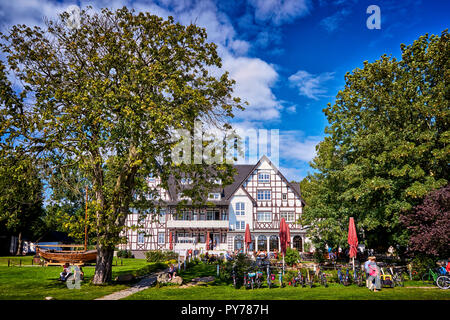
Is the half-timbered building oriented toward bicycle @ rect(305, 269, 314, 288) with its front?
yes

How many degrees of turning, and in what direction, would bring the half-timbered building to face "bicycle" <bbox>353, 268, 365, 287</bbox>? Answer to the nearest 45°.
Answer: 0° — it already faces it

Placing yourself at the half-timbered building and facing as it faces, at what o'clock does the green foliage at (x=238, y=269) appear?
The green foliage is roughly at 12 o'clock from the half-timbered building.

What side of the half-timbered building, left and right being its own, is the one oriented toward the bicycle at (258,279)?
front

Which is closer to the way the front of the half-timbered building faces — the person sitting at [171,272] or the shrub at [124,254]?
the person sitting

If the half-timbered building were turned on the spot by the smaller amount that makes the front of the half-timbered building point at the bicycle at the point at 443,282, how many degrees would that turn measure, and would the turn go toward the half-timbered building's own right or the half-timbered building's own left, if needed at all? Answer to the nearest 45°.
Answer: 0° — it already faces it

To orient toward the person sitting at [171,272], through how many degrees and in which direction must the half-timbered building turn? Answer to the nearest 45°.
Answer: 0° — it already faces them

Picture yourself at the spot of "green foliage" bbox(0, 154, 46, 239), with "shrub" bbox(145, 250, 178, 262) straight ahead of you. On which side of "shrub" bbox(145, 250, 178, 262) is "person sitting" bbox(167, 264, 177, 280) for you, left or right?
right

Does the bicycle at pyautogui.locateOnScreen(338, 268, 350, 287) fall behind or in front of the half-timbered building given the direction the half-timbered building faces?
in front

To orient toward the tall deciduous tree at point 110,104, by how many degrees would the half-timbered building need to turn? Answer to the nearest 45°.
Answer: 0° — it already faces it

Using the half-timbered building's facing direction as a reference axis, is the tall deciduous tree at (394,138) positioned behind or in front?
in front

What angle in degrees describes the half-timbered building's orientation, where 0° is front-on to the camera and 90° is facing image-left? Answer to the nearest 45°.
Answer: approximately 0°

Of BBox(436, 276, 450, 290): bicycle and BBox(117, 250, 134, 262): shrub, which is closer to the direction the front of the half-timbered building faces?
the bicycle

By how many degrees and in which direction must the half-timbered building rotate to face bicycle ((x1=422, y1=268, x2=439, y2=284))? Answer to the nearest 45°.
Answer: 0° — it already faces it
